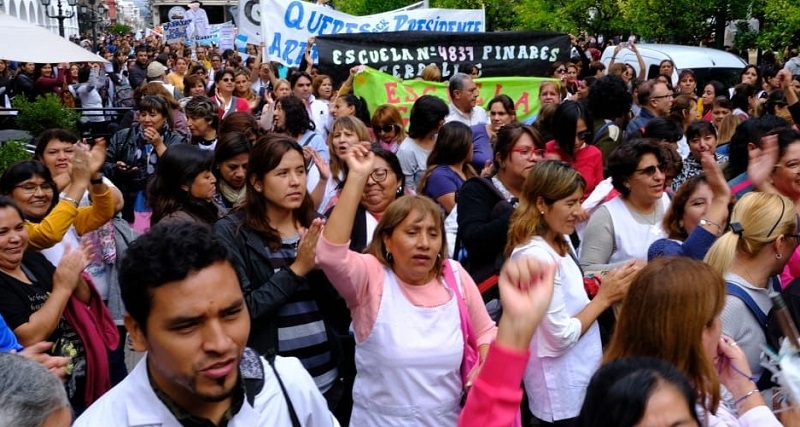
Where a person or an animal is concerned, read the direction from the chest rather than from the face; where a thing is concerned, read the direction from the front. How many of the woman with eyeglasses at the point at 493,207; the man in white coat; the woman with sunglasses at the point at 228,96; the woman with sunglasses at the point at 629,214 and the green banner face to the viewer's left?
0

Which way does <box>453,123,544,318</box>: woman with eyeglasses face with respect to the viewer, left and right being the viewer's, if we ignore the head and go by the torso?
facing the viewer and to the right of the viewer

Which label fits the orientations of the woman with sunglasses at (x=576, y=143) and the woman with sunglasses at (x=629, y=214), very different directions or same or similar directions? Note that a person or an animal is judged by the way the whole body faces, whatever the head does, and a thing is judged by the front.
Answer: same or similar directions

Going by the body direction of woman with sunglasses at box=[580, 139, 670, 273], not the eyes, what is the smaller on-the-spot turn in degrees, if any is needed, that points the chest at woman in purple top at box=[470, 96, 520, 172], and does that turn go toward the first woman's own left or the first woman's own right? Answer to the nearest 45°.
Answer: approximately 180°

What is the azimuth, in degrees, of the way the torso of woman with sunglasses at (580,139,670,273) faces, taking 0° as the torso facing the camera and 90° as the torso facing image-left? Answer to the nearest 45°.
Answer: approximately 315°

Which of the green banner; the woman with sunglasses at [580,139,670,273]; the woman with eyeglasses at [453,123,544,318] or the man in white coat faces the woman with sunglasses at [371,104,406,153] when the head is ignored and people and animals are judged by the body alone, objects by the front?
the green banner

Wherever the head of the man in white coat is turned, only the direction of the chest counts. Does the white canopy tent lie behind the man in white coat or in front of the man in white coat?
behind

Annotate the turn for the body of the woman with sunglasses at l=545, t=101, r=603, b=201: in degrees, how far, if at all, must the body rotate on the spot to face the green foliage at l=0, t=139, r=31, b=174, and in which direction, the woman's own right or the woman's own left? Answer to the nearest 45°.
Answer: approximately 135° to the woman's own right

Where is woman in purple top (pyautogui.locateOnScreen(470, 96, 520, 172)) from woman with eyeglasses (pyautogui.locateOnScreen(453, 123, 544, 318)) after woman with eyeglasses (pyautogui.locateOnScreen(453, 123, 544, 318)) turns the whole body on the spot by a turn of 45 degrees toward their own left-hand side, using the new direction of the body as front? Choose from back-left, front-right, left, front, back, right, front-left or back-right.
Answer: left

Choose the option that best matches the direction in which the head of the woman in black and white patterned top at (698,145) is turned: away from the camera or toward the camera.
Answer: toward the camera

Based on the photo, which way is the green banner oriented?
toward the camera

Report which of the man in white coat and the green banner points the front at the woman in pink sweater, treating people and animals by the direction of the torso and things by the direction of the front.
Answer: the green banner

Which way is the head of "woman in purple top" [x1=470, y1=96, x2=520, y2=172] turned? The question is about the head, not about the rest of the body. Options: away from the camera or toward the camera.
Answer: toward the camera

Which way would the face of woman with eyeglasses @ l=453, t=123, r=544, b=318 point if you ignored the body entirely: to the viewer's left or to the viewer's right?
to the viewer's right

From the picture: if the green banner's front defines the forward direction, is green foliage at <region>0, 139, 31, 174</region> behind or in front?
in front

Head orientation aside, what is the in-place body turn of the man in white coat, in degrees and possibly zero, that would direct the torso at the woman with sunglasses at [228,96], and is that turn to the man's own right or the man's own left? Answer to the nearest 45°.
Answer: approximately 135° to the man's own left

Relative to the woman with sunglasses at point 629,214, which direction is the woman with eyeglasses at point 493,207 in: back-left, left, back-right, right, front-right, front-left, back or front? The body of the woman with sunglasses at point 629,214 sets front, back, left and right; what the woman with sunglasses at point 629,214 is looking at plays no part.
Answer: right

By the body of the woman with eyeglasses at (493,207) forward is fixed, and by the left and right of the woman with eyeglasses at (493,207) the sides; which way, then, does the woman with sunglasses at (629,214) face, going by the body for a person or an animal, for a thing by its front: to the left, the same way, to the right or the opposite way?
the same way

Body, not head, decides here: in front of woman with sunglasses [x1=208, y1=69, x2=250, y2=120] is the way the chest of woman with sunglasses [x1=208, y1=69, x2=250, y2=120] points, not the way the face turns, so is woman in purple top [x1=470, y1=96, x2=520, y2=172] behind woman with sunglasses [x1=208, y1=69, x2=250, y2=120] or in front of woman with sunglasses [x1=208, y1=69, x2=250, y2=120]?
in front
